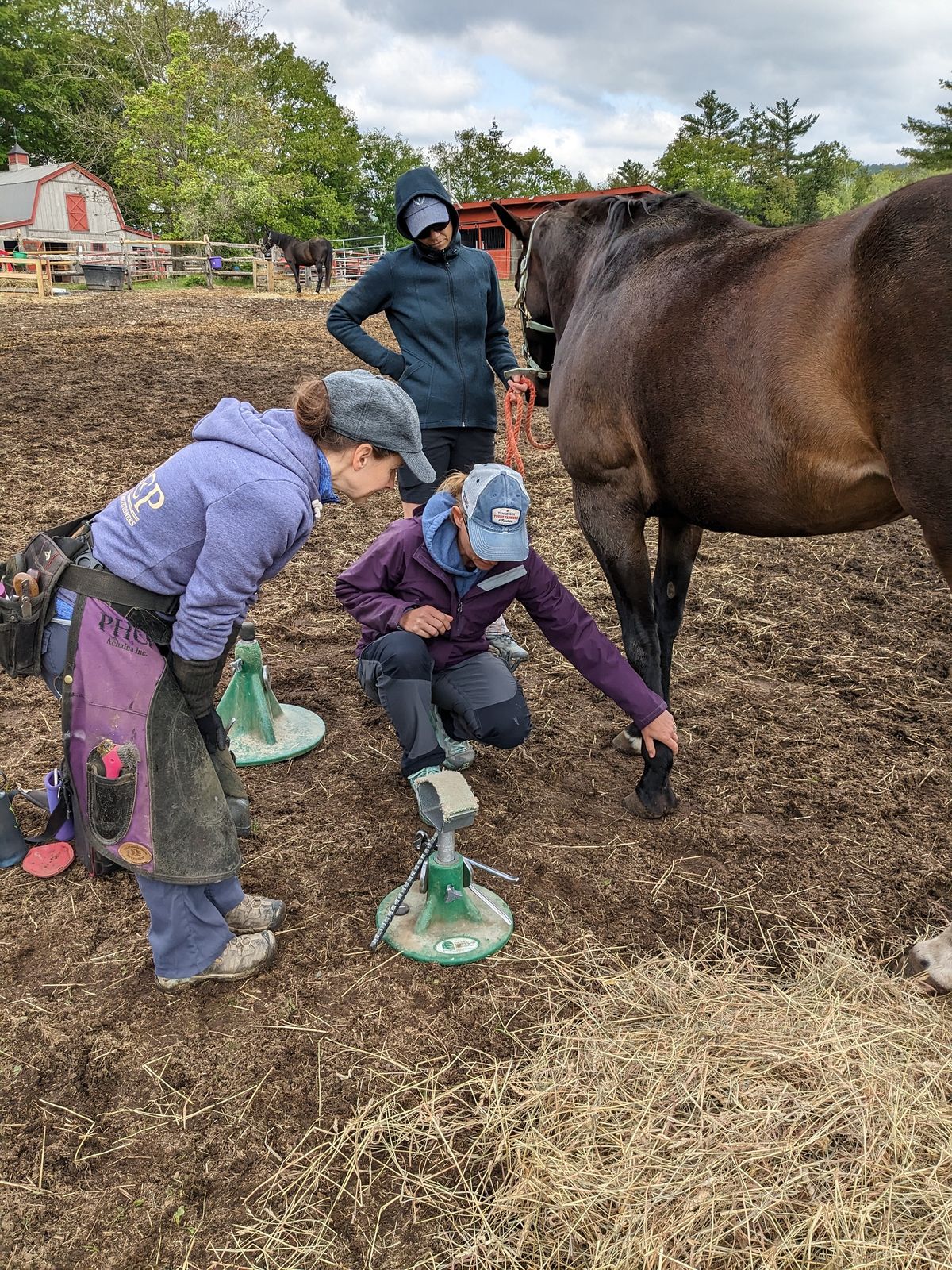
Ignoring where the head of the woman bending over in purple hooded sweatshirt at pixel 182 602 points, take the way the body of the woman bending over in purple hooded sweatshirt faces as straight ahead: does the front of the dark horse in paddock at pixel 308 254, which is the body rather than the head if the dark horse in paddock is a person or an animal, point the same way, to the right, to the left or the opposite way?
the opposite way

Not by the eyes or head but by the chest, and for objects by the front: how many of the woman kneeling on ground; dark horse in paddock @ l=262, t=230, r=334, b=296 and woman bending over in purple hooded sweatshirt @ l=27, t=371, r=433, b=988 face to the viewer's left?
1

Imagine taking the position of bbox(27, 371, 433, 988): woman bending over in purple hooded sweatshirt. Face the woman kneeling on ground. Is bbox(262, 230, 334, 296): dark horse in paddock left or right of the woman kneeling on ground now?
left

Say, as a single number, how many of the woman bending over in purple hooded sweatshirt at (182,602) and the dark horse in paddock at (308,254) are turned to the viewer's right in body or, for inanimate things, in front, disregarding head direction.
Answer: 1

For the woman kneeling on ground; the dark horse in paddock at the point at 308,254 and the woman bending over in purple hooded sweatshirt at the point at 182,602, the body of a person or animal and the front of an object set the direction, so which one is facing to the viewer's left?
the dark horse in paddock

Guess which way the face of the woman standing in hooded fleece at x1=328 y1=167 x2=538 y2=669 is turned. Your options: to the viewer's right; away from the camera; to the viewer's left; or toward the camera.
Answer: toward the camera

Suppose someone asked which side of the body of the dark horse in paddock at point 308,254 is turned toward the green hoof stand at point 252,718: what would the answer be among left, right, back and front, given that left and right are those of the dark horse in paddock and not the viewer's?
left

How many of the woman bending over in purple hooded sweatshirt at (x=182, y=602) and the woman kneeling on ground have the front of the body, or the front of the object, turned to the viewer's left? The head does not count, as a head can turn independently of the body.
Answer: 0

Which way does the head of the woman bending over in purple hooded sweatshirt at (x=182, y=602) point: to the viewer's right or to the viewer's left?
to the viewer's right

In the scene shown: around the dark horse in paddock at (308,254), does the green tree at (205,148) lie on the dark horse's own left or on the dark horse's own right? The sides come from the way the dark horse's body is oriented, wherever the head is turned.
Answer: on the dark horse's own right

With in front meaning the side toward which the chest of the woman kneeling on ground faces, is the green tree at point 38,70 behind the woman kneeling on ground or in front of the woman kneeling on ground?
behind

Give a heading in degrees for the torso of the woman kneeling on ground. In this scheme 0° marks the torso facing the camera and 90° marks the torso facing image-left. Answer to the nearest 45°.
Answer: approximately 315°

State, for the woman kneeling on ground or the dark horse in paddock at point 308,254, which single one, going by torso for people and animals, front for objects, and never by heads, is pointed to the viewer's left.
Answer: the dark horse in paddock

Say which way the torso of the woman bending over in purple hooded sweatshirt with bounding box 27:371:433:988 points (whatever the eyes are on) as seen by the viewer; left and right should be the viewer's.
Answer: facing to the right of the viewer

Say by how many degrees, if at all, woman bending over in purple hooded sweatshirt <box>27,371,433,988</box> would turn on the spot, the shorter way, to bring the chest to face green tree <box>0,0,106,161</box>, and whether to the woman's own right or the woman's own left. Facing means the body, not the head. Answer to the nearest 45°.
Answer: approximately 90° to the woman's own left

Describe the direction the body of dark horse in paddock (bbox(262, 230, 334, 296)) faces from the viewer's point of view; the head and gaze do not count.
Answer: to the viewer's left
